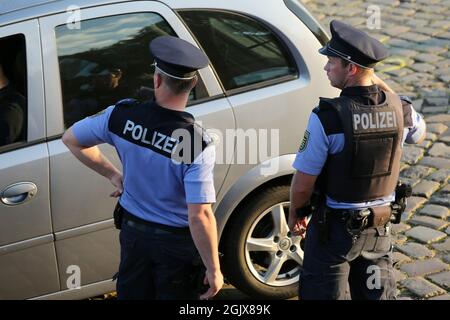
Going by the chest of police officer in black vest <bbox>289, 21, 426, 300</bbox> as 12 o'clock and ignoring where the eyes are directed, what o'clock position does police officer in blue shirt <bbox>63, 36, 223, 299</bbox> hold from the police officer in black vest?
The police officer in blue shirt is roughly at 10 o'clock from the police officer in black vest.

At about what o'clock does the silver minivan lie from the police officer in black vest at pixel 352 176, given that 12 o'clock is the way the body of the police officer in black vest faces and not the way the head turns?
The silver minivan is roughly at 11 o'clock from the police officer in black vest.

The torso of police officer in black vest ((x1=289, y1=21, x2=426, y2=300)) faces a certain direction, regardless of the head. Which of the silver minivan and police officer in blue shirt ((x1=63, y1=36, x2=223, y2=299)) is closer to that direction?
the silver minivan

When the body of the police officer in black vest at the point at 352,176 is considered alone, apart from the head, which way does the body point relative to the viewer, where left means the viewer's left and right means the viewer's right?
facing away from the viewer and to the left of the viewer
